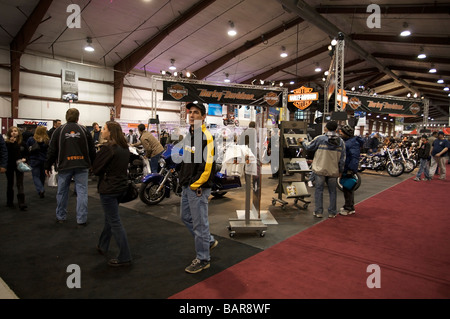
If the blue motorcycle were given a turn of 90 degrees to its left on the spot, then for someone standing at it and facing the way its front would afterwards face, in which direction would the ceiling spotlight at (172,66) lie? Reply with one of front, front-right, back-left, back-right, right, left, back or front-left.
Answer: back

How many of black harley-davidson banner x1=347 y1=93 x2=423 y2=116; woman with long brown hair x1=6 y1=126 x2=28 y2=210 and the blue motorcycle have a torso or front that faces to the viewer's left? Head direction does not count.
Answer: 1

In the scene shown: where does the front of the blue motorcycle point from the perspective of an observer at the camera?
facing to the left of the viewer

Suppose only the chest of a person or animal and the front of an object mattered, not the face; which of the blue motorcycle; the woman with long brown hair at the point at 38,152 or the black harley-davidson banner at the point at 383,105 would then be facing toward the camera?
the black harley-davidson banner

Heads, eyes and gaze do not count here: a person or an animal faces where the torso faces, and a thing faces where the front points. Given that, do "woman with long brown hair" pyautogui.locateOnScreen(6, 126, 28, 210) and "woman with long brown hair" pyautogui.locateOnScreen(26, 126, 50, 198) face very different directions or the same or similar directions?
very different directions

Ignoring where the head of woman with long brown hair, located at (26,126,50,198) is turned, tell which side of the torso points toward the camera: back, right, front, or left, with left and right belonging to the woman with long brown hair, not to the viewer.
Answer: back

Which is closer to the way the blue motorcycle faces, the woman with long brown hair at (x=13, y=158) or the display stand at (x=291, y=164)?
the woman with long brown hair

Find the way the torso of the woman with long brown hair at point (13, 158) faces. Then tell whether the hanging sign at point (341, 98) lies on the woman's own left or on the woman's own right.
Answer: on the woman's own left

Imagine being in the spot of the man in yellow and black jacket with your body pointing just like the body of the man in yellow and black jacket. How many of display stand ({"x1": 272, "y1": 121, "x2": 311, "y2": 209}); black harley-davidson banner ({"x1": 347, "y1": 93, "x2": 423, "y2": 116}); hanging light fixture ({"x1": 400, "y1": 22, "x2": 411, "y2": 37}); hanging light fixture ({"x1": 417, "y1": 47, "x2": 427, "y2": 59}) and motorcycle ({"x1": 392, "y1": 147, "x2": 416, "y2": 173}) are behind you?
5

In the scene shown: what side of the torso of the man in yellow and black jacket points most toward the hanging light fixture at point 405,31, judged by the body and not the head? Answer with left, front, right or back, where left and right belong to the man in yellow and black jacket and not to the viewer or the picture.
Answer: back

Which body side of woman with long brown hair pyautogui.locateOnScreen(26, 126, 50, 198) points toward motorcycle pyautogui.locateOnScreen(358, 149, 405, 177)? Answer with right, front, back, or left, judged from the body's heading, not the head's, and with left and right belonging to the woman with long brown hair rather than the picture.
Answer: right

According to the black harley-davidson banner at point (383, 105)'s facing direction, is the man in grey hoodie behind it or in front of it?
in front
